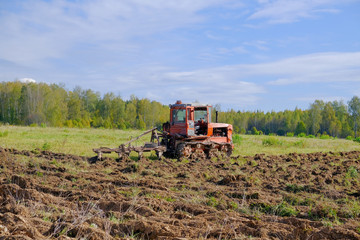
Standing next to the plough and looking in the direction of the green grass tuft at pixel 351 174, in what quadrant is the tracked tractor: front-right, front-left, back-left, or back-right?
front-left

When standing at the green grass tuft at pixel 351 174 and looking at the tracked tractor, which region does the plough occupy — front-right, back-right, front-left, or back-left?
front-left

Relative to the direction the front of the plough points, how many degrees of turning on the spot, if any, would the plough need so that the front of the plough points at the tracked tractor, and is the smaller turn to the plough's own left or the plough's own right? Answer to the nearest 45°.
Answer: approximately 45° to the plough's own left

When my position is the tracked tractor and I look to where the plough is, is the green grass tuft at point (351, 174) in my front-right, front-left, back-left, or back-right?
back-left

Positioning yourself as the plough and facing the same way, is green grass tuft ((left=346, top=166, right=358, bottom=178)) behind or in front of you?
in front

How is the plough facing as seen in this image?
to the viewer's right
